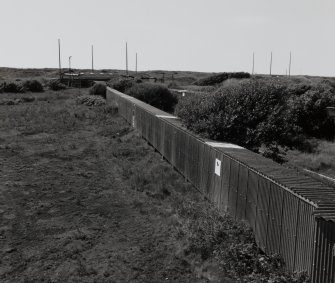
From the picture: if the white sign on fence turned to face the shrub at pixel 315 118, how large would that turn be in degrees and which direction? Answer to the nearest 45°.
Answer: approximately 135° to its right

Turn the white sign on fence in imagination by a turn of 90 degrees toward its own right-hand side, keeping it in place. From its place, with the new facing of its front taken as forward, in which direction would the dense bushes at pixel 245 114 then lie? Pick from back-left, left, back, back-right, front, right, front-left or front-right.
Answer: front-right

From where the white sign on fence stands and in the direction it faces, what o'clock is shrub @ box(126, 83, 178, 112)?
The shrub is roughly at 4 o'clock from the white sign on fence.

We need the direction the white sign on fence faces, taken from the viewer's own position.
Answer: facing the viewer and to the left of the viewer
